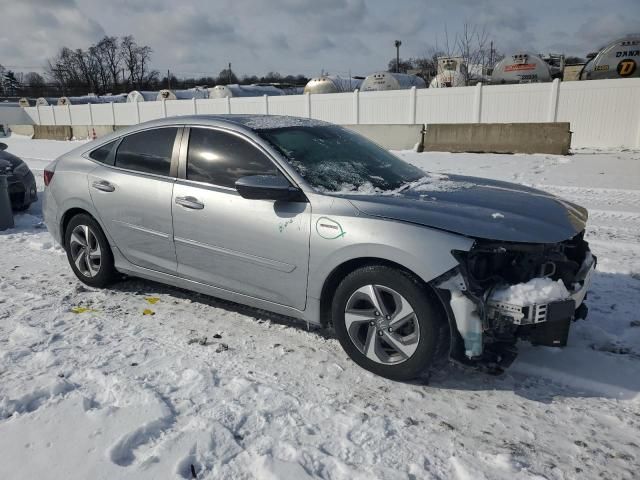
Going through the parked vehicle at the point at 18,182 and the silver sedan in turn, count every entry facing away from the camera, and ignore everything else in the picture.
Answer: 0

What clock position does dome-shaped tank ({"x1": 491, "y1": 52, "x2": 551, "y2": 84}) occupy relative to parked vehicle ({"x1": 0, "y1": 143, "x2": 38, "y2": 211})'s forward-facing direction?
The dome-shaped tank is roughly at 10 o'clock from the parked vehicle.

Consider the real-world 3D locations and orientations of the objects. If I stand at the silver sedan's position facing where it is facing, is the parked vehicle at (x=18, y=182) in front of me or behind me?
behind

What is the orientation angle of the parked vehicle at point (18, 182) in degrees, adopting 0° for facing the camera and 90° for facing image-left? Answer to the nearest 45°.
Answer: approximately 315°

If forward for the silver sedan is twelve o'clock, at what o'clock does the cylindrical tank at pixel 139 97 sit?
The cylindrical tank is roughly at 7 o'clock from the silver sedan.

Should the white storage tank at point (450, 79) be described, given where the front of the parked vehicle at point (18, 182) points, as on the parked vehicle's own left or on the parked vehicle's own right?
on the parked vehicle's own left

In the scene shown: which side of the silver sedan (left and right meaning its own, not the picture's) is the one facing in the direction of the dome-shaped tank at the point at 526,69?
left

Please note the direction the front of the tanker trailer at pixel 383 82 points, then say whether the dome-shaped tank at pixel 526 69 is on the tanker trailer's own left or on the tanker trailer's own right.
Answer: on the tanker trailer's own right

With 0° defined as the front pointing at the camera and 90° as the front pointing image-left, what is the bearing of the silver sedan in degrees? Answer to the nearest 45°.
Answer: approximately 315°

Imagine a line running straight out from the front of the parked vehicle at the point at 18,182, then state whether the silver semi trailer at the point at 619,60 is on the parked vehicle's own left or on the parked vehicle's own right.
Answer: on the parked vehicle's own left

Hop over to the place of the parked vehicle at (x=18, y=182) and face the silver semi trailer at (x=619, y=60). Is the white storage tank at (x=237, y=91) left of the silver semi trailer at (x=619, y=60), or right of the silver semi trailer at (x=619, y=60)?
left

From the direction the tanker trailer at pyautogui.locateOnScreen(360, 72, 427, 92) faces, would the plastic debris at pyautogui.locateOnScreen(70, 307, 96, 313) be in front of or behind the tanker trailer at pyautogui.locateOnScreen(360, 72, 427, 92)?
behind
